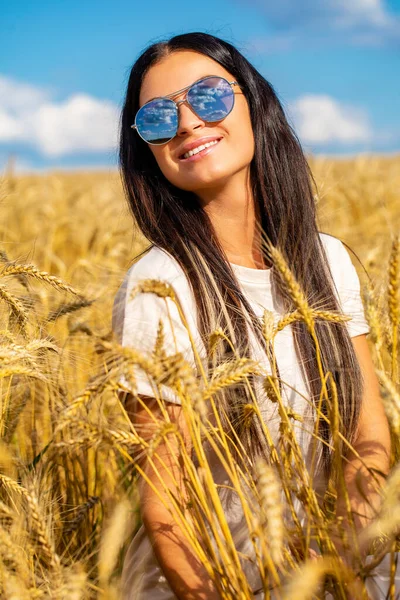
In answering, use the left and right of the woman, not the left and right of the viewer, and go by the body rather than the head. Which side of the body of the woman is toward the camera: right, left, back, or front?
front
